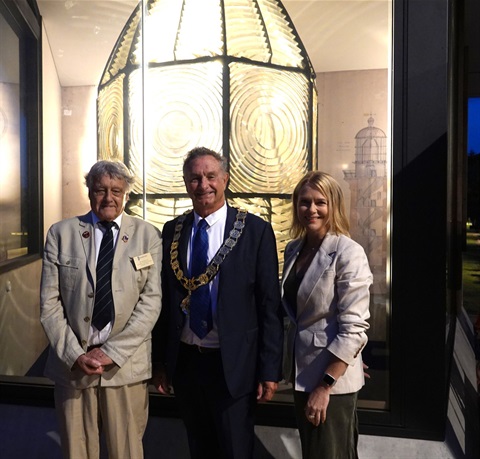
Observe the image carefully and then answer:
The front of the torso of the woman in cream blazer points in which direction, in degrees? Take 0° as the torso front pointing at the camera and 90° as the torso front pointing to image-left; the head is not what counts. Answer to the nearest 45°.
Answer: approximately 45°
